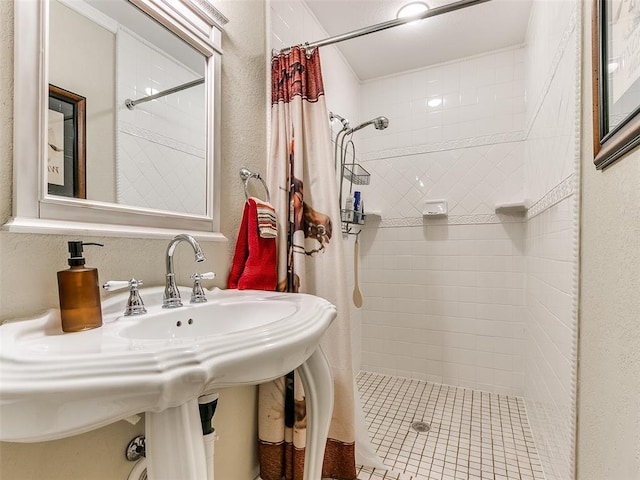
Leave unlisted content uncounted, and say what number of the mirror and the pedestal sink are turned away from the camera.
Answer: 0

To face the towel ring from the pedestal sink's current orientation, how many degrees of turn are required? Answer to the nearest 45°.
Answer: approximately 90° to its left

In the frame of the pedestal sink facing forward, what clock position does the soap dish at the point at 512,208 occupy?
The soap dish is roughly at 10 o'clock from the pedestal sink.

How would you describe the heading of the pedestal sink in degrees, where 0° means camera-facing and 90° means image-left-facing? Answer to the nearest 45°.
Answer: approximately 315°

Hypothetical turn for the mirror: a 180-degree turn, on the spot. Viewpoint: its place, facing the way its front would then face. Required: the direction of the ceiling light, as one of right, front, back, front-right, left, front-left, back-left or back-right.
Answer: back-right

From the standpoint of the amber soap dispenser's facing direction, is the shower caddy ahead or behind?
ahead

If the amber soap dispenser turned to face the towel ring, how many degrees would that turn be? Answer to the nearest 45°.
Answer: approximately 45° to its left

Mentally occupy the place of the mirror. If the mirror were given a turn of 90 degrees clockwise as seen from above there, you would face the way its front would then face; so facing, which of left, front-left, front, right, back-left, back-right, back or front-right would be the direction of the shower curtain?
back-left

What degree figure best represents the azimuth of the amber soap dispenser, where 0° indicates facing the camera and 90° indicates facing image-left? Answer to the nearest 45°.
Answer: approximately 270°
